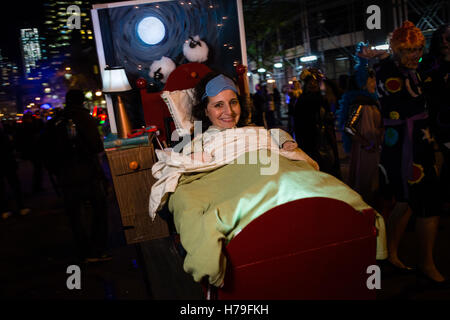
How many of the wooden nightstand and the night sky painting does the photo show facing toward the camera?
2

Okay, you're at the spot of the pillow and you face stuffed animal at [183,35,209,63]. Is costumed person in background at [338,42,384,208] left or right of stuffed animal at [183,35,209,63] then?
right

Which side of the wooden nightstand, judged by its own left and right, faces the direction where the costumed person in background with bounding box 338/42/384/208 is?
left

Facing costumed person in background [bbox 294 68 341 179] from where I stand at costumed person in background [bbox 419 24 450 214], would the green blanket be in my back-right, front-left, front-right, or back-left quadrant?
back-left

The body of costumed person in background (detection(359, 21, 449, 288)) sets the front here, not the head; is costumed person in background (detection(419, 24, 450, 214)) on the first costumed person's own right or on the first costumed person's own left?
on the first costumed person's own left

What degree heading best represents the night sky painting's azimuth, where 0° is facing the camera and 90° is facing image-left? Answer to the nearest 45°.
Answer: approximately 0°
